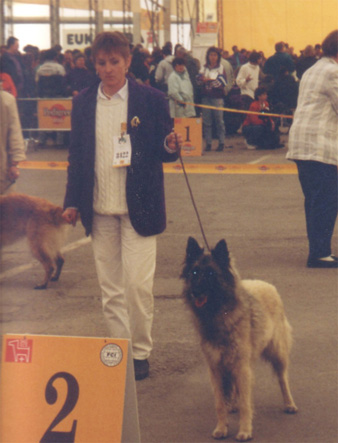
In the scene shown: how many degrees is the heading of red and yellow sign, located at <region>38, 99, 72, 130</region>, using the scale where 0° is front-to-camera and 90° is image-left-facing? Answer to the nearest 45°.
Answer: approximately 0°

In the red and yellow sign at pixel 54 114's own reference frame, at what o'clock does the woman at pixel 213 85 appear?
The woman is roughly at 10 o'clock from the red and yellow sign.

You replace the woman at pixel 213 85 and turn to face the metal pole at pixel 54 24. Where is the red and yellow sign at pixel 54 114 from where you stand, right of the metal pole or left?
left

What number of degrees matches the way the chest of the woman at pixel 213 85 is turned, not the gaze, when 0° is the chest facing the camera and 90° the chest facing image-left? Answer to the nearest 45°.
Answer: approximately 0°

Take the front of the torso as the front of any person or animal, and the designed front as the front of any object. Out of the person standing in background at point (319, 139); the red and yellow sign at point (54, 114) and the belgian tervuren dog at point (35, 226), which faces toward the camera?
the red and yellow sign

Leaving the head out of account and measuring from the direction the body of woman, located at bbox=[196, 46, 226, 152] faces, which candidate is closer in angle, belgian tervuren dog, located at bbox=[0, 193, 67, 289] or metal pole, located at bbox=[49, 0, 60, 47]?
the belgian tervuren dog

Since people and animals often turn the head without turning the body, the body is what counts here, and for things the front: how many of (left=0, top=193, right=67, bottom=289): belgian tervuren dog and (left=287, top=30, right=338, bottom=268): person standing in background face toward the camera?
0
